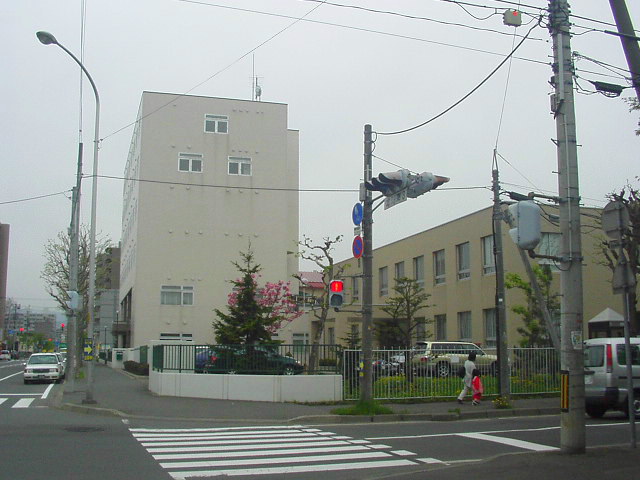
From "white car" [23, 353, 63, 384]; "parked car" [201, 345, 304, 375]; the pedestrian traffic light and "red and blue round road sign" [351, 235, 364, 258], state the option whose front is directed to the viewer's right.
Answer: the parked car

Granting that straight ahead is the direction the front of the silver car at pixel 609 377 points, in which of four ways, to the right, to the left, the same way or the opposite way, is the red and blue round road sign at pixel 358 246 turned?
the opposite way

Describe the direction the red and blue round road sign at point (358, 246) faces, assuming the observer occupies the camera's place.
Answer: facing the viewer and to the left of the viewer

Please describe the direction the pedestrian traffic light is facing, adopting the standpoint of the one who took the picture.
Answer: facing the viewer

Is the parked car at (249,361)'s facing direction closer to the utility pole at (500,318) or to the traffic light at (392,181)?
the utility pole

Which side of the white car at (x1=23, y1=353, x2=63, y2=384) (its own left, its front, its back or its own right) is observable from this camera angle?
front

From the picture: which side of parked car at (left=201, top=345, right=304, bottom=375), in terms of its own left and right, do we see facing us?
right

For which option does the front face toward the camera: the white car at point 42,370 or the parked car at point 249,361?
the white car

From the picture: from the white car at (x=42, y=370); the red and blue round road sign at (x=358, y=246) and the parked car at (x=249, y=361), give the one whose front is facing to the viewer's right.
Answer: the parked car

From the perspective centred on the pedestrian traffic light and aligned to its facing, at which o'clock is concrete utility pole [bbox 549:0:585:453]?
The concrete utility pole is roughly at 11 o'clock from the pedestrian traffic light.
